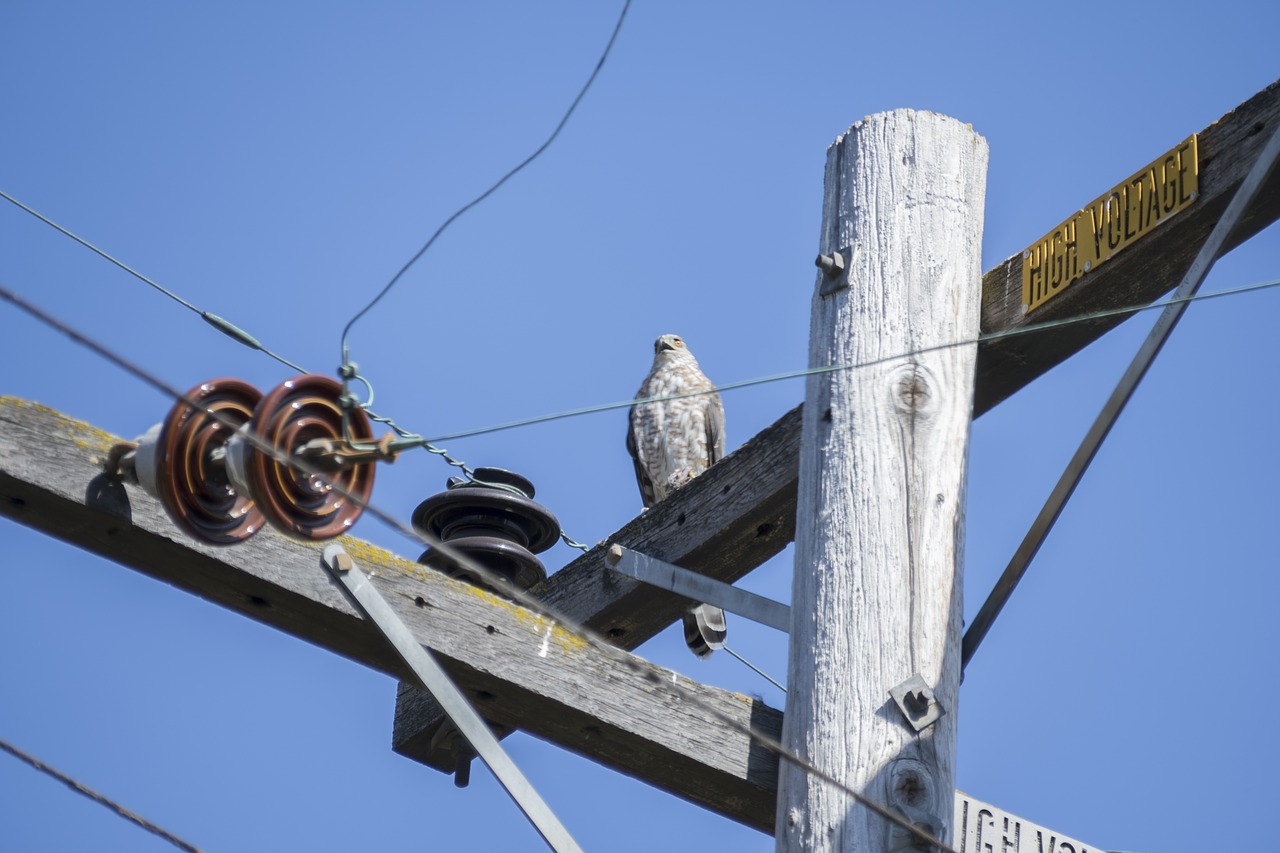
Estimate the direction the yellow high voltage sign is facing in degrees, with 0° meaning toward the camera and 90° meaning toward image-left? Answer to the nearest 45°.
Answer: approximately 45°

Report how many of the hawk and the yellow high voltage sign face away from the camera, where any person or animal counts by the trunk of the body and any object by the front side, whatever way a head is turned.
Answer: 0

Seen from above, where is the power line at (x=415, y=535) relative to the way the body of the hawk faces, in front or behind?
in front

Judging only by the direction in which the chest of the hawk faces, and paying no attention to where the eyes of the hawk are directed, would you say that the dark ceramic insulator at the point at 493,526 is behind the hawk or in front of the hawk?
in front

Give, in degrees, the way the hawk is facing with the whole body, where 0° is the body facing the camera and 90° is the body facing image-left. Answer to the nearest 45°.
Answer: approximately 0°
